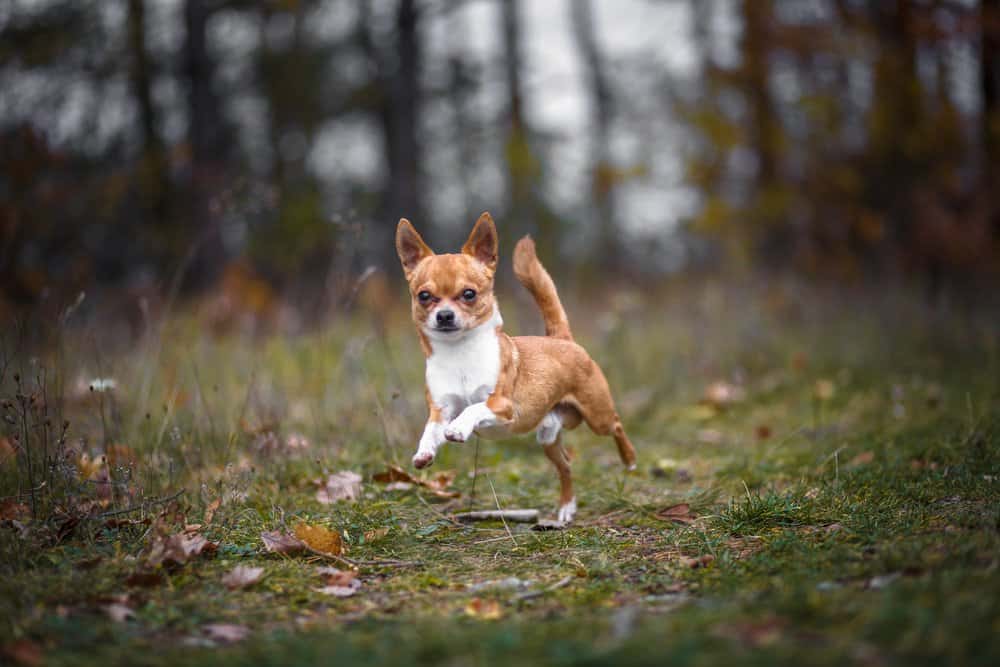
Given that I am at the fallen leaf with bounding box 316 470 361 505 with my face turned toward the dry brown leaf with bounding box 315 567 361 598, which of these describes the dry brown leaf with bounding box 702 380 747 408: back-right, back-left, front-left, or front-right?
back-left

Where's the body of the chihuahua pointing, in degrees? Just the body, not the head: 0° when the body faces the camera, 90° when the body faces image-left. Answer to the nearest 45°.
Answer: approximately 45°

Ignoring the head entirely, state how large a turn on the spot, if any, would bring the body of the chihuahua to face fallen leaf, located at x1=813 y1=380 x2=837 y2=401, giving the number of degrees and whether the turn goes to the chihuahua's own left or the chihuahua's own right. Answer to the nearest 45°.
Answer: approximately 180°

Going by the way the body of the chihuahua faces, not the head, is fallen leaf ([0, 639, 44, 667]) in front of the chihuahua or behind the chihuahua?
in front

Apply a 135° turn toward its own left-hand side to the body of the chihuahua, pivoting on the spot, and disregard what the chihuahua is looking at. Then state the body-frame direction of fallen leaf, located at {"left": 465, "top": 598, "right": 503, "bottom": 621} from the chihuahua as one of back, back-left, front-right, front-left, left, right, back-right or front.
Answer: right

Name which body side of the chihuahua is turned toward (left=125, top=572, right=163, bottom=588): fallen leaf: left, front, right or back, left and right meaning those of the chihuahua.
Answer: front

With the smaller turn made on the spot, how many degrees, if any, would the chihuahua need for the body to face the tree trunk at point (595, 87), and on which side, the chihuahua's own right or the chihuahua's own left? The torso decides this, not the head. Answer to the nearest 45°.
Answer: approximately 135° to the chihuahua's own right

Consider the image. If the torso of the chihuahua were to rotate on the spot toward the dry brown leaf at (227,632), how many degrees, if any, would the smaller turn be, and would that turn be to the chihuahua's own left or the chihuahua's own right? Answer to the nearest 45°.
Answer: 0° — it already faces it

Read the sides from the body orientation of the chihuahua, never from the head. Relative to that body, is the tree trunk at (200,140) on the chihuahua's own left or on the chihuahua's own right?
on the chihuahua's own right

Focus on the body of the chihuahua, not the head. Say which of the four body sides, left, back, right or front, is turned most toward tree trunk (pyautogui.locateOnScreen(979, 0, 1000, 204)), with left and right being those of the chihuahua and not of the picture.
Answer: back
